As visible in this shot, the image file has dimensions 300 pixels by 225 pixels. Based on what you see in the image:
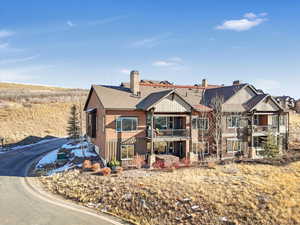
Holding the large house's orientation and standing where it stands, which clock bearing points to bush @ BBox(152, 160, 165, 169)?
The bush is roughly at 1 o'clock from the large house.

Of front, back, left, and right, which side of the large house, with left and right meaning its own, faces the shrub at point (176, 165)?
front

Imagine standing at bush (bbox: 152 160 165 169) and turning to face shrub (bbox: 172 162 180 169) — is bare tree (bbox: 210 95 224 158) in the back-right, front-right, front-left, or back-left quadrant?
front-left

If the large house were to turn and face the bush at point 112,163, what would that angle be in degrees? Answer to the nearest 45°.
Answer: approximately 45° to its right

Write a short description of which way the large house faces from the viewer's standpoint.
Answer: facing the viewer

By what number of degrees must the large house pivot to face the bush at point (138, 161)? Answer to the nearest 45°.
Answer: approximately 45° to its right
